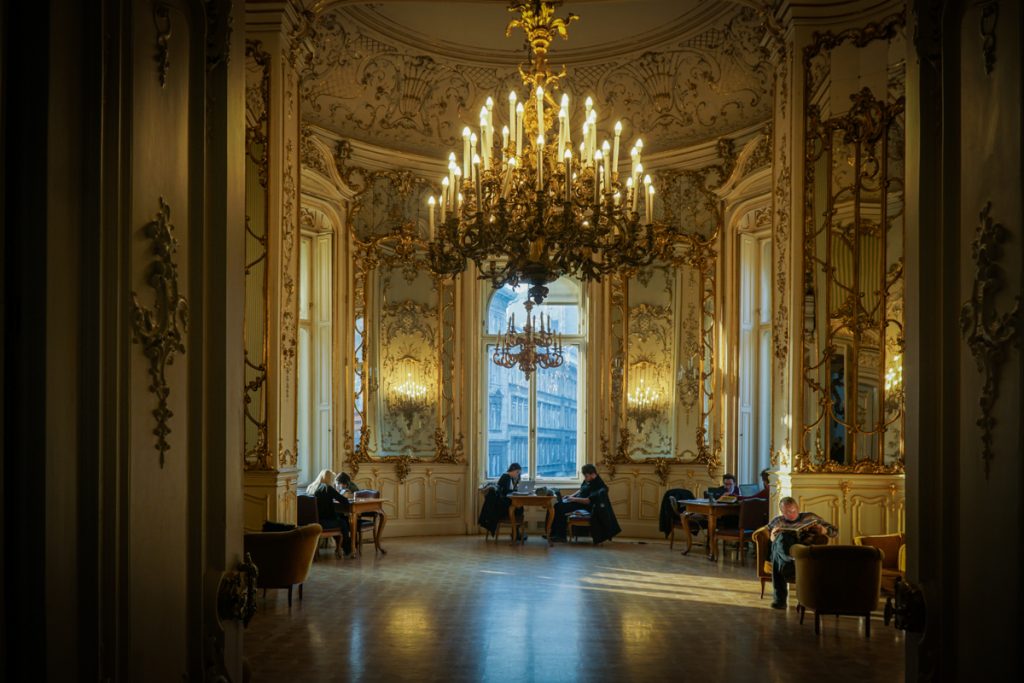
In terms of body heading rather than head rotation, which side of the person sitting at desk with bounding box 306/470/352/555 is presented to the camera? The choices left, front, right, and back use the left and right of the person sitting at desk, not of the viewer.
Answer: right

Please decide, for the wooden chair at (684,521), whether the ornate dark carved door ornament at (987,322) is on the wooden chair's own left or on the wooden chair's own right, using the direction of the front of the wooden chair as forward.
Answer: on the wooden chair's own right

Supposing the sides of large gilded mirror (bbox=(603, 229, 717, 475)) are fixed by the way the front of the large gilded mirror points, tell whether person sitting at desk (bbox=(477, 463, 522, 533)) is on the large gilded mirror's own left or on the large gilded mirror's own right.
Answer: on the large gilded mirror's own right

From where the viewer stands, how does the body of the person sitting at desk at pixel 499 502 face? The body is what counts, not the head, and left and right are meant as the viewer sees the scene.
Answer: facing to the right of the viewer

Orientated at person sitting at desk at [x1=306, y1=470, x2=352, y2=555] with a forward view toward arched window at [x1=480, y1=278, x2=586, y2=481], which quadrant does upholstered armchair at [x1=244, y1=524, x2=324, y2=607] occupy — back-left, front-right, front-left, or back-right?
back-right

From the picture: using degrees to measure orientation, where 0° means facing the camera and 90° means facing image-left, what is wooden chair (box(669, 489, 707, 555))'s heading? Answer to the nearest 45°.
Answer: approximately 270°

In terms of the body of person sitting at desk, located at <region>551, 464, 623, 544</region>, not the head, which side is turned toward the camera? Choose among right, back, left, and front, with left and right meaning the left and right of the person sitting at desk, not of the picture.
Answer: left

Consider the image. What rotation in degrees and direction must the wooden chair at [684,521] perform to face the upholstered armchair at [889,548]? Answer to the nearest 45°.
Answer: approximately 90° to its right
